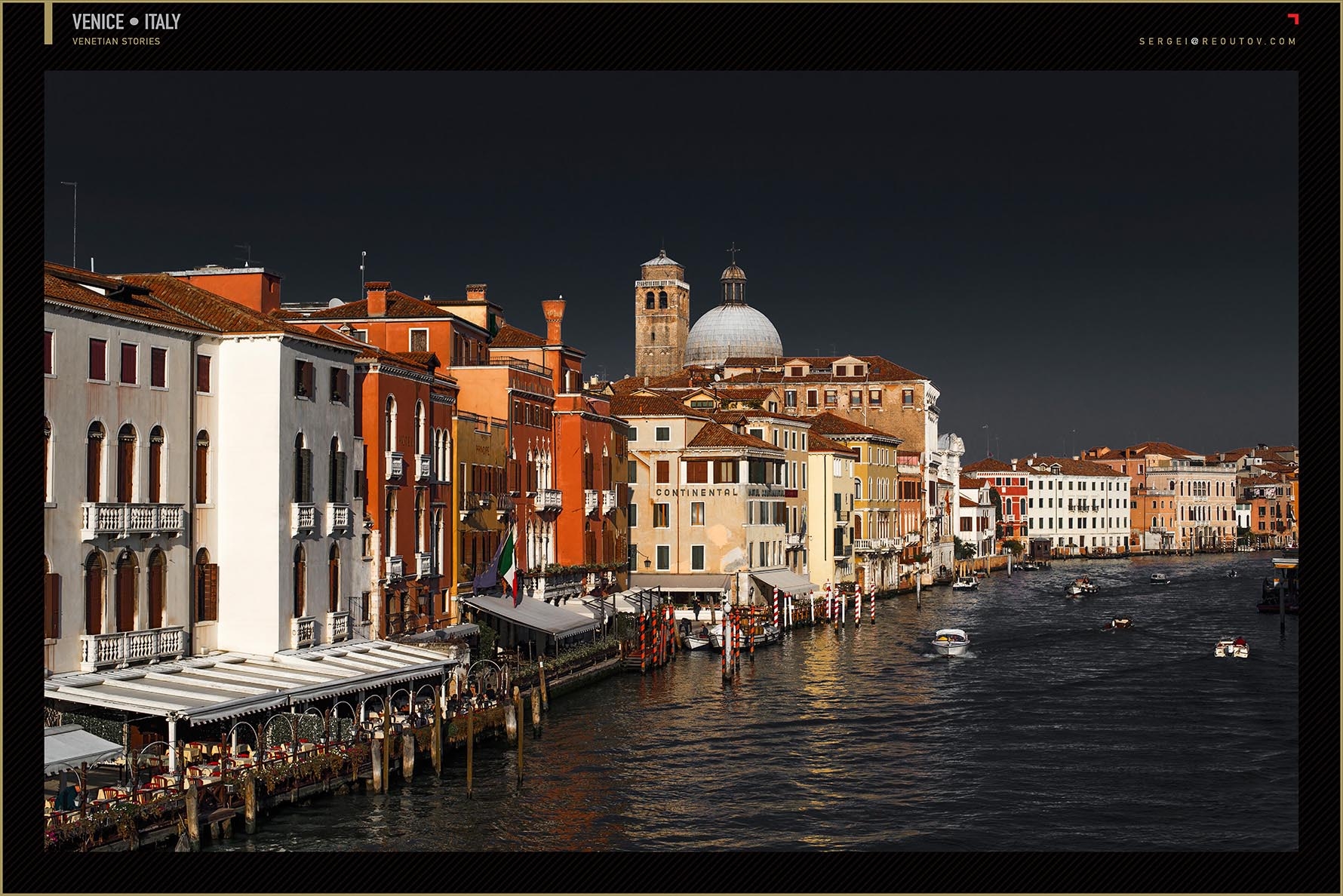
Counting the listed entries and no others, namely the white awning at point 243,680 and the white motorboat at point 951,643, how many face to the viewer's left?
0

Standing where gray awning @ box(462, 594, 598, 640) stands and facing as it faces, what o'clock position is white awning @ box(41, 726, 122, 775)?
white awning @ box(41, 726, 122, 775) is roughly at 2 o'clock from gray awning @ box(462, 594, 598, 640).

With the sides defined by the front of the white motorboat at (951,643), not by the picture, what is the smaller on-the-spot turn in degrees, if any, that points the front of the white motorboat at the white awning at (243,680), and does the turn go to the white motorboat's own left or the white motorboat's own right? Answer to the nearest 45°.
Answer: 0° — it already faces it

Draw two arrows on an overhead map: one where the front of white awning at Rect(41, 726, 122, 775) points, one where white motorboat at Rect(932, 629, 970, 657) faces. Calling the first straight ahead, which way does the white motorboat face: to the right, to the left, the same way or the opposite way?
to the right

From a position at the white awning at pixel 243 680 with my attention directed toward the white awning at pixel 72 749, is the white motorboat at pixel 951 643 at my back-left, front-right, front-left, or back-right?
back-left

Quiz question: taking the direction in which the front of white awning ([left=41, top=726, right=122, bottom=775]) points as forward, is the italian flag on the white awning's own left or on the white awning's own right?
on the white awning's own left

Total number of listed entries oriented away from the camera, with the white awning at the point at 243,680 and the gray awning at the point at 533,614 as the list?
0

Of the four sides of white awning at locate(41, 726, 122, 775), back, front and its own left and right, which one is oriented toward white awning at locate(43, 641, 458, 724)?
left

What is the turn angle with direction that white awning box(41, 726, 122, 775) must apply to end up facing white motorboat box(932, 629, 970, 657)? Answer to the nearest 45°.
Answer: approximately 90° to its left

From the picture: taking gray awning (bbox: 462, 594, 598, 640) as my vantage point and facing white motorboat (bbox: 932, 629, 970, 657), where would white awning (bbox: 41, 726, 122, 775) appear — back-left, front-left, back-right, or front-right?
back-right

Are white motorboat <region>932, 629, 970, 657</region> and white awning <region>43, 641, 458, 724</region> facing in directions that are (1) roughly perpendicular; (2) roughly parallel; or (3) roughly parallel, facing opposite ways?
roughly perpendicular

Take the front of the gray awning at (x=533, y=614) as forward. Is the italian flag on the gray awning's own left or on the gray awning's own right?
on the gray awning's own right

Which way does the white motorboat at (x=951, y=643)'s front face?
toward the camera

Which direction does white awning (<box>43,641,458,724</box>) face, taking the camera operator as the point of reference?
facing the viewer and to the right of the viewer
